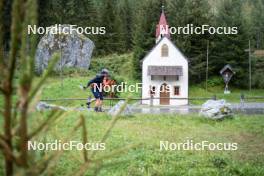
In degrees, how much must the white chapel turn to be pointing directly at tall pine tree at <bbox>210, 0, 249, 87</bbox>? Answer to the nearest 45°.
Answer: approximately 135° to its left

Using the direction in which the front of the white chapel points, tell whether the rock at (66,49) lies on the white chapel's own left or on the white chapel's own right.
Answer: on the white chapel's own right

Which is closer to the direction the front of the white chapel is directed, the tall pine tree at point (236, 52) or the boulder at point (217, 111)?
the boulder

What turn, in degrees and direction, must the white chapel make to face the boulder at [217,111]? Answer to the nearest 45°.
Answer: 0° — it already faces it

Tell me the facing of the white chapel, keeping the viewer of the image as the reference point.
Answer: facing the viewer

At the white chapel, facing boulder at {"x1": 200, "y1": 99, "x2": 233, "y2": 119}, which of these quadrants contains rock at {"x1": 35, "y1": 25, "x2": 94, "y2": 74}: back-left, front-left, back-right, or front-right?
back-right
